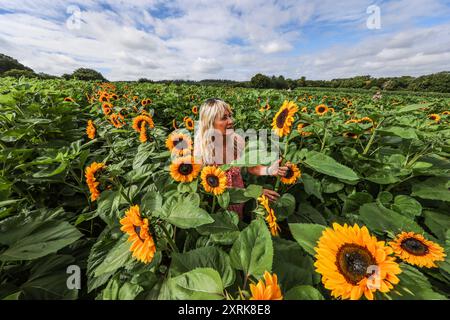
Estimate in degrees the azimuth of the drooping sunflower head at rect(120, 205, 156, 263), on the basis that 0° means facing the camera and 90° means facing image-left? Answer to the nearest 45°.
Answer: approximately 45°

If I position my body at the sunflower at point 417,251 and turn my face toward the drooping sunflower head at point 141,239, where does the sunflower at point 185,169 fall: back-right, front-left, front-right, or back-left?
front-right

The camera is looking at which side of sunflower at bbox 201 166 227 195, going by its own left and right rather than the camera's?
front

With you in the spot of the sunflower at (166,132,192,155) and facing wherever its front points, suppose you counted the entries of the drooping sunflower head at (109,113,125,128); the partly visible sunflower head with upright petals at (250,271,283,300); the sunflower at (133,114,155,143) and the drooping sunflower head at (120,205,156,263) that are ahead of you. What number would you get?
2

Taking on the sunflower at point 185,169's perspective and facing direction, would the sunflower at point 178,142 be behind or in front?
behind

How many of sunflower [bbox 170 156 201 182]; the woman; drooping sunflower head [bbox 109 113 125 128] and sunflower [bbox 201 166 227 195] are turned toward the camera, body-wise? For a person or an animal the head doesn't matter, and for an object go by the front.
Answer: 3

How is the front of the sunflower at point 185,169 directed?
toward the camera

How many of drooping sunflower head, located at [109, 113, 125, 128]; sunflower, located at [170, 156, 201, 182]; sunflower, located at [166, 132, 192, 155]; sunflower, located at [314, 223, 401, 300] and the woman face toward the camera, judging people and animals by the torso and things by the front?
4
